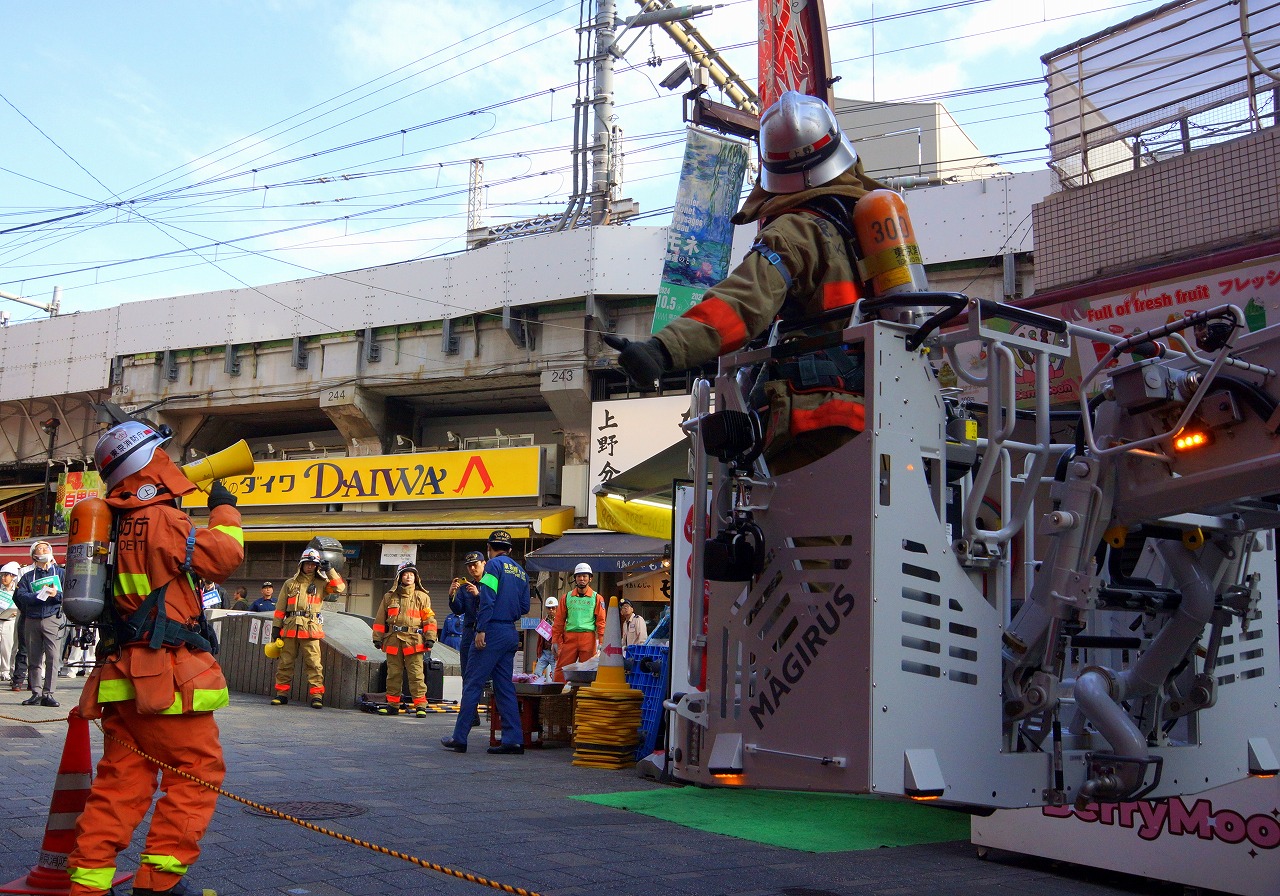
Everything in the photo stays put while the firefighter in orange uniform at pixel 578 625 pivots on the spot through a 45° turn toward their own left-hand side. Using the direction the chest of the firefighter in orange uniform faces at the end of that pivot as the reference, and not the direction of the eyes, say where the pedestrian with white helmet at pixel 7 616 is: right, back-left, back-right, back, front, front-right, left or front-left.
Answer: back-right

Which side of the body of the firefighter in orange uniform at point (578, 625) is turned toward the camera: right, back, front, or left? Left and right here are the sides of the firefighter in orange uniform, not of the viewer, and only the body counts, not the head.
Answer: front

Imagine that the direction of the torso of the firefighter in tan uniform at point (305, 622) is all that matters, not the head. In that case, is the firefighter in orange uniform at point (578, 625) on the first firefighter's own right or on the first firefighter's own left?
on the first firefighter's own left

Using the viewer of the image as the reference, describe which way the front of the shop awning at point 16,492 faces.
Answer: facing the viewer and to the right of the viewer

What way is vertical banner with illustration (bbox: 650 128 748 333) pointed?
toward the camera

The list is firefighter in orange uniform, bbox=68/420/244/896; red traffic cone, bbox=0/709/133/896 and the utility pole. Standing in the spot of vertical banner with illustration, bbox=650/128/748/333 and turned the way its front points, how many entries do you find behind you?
1

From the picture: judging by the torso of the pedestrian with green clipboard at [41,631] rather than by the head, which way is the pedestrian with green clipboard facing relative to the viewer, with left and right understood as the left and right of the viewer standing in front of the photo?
facing the viewer

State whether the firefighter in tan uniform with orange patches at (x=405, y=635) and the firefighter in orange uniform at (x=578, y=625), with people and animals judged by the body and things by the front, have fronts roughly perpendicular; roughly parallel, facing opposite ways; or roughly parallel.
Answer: roughly parallel

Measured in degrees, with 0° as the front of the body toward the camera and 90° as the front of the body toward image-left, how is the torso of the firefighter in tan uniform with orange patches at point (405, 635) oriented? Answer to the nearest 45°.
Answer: approximately 0°

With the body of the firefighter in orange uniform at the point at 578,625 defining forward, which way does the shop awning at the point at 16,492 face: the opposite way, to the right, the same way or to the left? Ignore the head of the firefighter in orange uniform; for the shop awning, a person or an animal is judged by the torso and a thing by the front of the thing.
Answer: the same way
